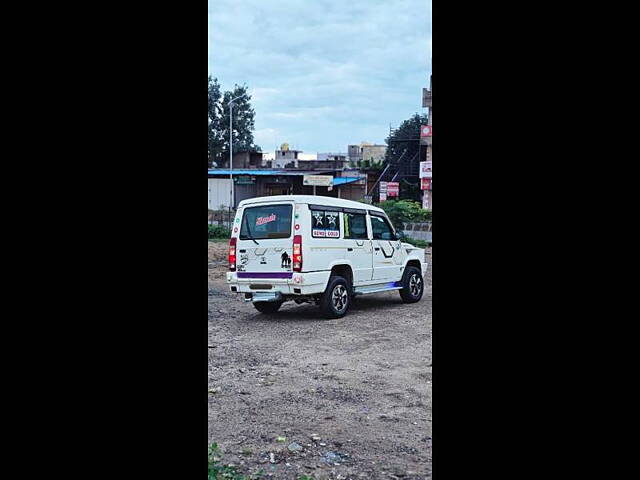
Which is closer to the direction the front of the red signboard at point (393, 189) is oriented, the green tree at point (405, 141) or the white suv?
the white suv

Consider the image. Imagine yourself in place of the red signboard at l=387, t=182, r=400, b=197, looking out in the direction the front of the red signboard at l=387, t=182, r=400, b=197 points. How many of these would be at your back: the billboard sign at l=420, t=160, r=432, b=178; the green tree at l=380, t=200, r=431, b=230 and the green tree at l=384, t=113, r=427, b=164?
1

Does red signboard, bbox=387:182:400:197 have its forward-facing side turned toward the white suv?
yes

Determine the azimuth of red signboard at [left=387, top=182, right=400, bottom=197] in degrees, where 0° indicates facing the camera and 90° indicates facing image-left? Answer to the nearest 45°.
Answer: approximately 0°

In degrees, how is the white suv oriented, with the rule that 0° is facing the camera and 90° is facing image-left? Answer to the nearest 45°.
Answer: approximately 225°

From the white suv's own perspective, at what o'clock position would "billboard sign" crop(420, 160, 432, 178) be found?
The billboard sign is roughly at 11 o'clock from the white suv.

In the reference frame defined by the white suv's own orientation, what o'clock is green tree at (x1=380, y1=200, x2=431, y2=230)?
The green tree is roughly at 11 o'clock from the white suv.

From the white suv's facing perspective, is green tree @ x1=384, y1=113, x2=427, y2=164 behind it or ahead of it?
ahead

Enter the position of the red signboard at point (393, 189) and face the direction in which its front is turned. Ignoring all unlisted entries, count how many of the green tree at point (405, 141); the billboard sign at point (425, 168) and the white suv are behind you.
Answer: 1

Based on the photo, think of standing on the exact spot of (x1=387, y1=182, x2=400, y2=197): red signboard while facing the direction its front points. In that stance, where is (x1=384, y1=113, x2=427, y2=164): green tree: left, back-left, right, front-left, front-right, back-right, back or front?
back
